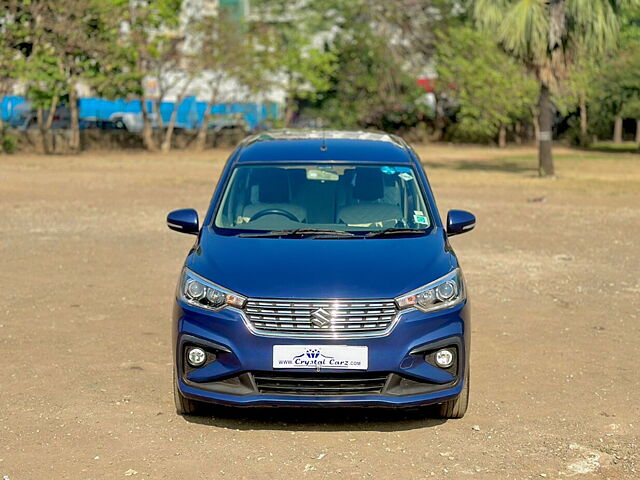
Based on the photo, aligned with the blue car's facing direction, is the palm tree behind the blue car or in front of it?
behind

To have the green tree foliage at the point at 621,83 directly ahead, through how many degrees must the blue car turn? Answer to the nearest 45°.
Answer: approximately 180°

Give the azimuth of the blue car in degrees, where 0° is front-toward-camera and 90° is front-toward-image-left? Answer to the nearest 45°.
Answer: approximately 0°
